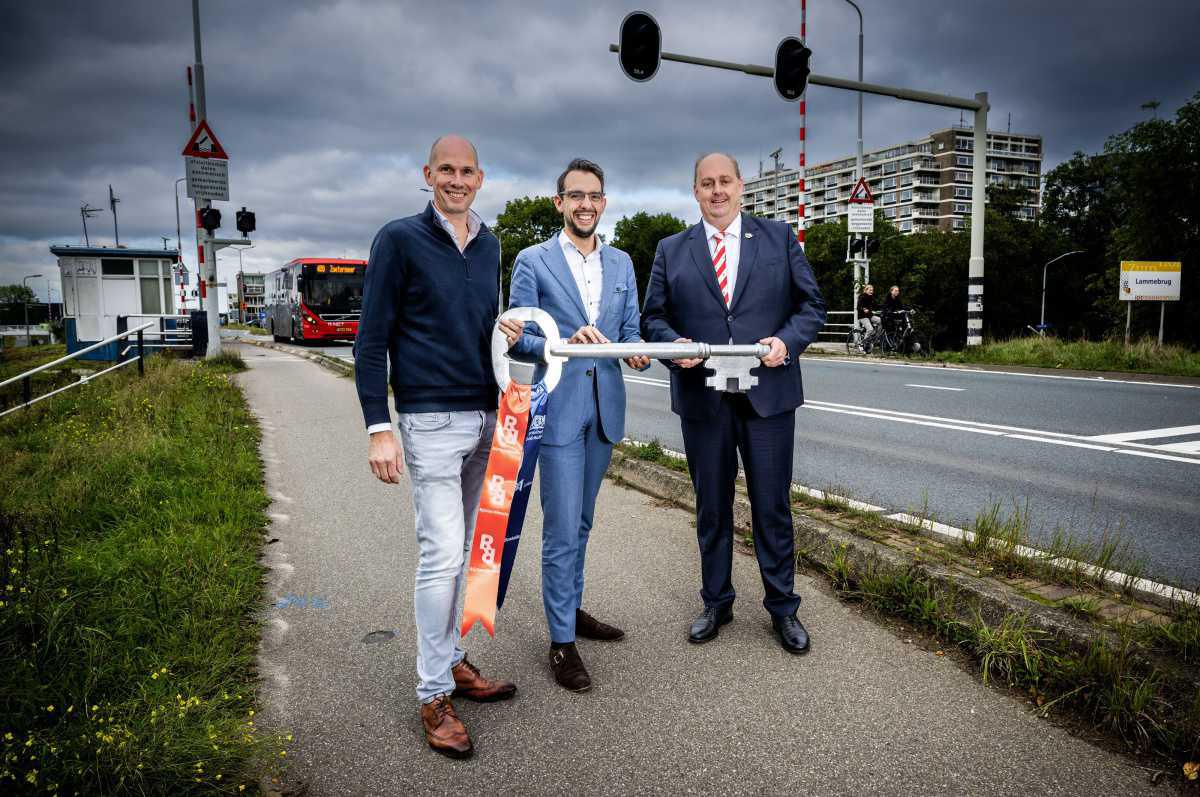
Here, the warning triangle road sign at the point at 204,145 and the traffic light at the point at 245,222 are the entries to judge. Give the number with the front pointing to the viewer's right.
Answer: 0

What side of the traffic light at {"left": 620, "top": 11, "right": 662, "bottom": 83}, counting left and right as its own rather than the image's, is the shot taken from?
front

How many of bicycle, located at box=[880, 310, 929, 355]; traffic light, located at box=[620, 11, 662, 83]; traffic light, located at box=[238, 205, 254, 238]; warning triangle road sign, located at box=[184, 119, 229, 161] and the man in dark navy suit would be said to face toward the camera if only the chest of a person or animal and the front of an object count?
4

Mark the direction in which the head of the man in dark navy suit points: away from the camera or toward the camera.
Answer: toward the camera

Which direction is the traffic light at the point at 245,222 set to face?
toward the camera

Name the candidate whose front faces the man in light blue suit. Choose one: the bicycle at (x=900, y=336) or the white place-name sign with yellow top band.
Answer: the white place-name sign with yellow top band

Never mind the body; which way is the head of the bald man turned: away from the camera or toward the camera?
toward the camera

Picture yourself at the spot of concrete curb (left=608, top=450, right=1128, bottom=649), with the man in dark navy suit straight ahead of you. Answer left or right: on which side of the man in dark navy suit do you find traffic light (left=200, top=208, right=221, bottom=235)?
right

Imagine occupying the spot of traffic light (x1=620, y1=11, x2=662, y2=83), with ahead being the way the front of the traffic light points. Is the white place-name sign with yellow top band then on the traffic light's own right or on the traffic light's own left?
on the traffic light's own left

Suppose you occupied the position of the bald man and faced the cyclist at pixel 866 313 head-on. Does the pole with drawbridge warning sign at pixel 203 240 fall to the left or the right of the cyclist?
left

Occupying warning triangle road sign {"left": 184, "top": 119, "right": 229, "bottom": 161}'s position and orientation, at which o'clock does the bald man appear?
The bald man is roughly at 12 o'clock from the warning triangle road sign.

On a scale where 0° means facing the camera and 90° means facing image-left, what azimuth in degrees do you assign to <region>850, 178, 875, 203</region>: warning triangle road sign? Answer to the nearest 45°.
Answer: approximately 0°
